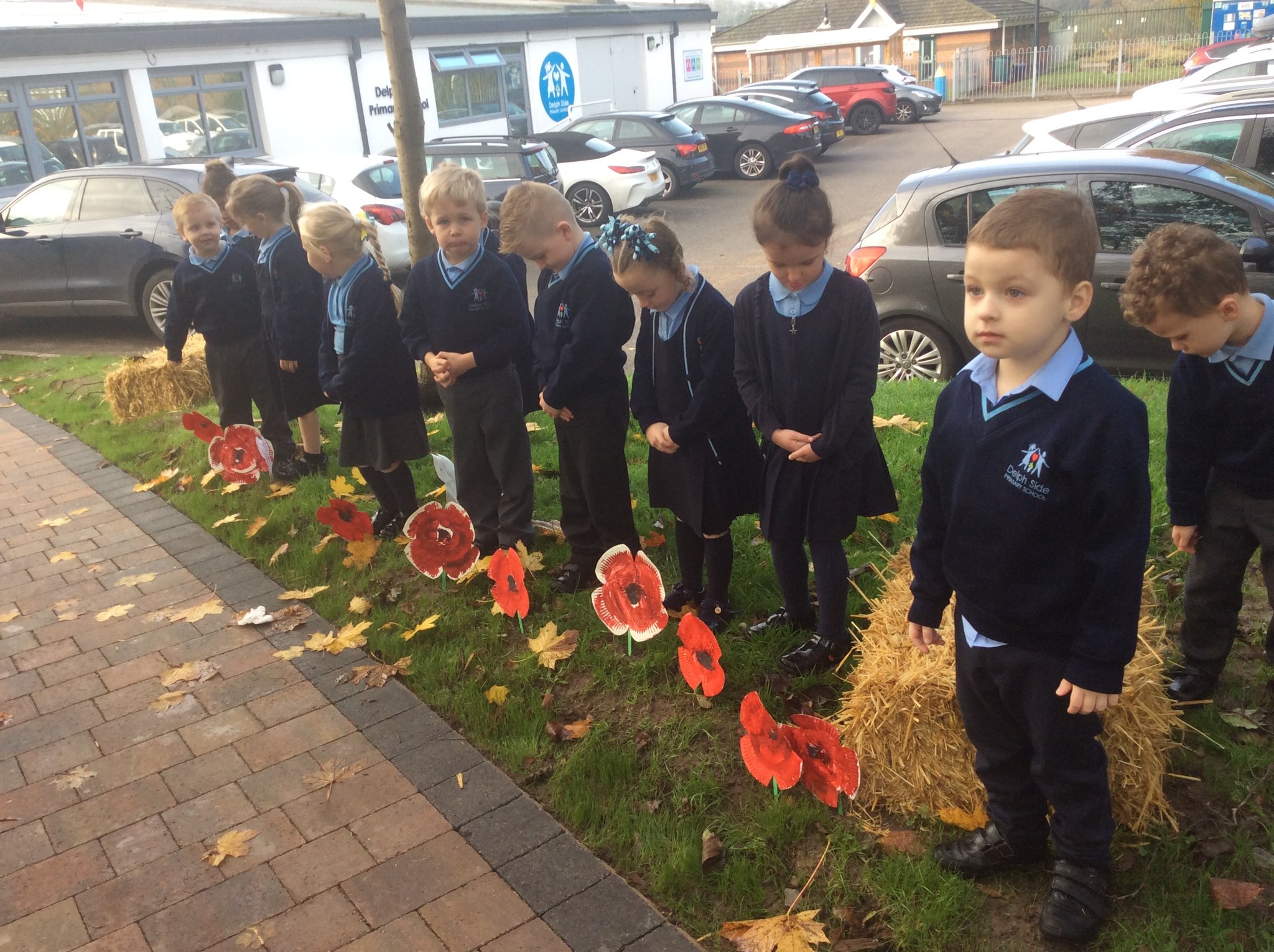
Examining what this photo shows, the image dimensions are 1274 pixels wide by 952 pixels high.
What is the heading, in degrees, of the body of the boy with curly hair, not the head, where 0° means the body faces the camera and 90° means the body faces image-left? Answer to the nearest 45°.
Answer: approximately 45°

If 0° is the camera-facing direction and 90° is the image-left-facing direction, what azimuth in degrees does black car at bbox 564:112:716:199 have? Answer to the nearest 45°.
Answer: approximately 135°

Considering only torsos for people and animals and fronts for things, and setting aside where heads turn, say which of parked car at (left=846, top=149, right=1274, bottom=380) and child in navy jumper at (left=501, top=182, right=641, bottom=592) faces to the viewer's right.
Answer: the parked car

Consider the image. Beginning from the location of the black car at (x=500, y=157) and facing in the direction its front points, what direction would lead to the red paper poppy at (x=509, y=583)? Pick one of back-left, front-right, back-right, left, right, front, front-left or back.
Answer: back-left

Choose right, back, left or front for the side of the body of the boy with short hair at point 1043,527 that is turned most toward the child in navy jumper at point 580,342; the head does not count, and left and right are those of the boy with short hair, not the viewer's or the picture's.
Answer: right

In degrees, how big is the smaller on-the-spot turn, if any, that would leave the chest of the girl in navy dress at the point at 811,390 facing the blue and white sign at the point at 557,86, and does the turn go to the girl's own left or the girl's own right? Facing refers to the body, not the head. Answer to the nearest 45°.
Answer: approximately 135° to the girl's own right

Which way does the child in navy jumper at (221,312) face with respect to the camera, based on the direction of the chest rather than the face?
toward the camera

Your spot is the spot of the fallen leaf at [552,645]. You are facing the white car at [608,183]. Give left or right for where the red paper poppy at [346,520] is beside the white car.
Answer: left

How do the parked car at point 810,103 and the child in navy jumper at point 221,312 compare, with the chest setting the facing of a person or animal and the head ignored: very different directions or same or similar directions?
very different directions

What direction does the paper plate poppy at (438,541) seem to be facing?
toward the camera

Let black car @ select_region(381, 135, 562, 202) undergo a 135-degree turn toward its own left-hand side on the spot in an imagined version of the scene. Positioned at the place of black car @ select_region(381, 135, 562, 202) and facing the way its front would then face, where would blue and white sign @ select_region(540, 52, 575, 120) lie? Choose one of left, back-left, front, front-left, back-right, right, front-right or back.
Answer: back

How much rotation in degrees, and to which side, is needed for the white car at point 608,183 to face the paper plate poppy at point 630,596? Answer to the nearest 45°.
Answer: approximately 135° to its left
